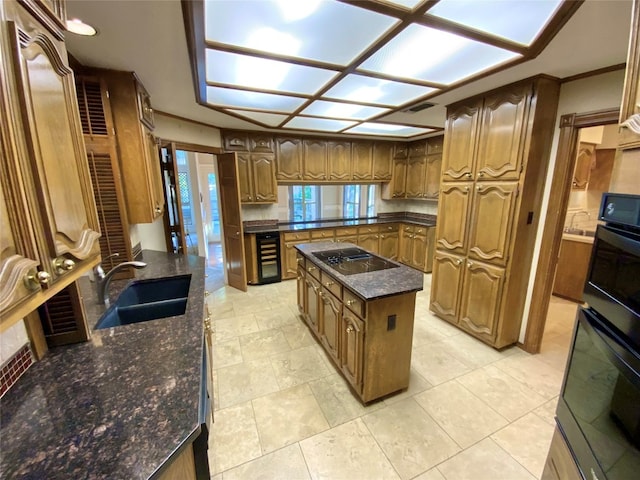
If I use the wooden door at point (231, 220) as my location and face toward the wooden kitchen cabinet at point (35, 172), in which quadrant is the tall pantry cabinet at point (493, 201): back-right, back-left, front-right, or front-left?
front-left

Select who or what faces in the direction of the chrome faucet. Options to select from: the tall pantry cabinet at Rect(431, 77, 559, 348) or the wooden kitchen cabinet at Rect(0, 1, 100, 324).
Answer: the tall pantry cabinet

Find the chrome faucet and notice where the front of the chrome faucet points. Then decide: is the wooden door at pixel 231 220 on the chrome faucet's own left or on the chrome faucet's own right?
on the chrome faucet's own left

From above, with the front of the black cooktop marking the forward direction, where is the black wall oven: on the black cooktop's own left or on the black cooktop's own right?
on the black cooktop's own left

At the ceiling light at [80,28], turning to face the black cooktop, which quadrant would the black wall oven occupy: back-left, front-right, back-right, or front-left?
front-right

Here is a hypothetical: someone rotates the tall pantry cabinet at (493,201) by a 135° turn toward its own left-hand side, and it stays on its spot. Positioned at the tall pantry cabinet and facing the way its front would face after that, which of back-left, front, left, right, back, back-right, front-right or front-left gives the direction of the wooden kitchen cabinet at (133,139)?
back-right

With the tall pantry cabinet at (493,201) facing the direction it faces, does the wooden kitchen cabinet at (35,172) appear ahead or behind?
ahead

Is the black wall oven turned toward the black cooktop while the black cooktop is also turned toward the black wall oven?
no

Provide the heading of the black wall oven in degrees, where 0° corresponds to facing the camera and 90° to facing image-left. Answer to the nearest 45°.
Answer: approximately 45°

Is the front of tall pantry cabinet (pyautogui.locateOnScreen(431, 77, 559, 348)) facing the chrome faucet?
yes

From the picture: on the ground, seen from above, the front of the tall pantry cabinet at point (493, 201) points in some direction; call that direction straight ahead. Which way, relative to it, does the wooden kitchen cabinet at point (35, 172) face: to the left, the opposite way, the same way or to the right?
the opposite way

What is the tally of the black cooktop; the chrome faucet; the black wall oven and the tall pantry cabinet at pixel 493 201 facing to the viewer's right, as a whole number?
1

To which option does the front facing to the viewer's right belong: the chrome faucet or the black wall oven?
the chrome faucet

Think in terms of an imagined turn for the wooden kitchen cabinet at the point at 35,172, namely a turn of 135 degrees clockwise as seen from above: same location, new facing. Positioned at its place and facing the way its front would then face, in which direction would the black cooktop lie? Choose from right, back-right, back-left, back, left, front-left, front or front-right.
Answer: back

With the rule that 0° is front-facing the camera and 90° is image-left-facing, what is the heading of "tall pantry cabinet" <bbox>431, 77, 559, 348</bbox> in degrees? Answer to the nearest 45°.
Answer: approximately 45°

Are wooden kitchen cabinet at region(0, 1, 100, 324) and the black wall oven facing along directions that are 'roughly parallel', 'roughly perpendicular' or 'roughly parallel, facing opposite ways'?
roughly parallel, facing opposite ways

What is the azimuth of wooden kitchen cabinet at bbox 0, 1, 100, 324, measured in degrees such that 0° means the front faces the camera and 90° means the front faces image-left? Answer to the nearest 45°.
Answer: approximately 315°

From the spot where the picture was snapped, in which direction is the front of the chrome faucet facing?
facing to the right of the viewer
